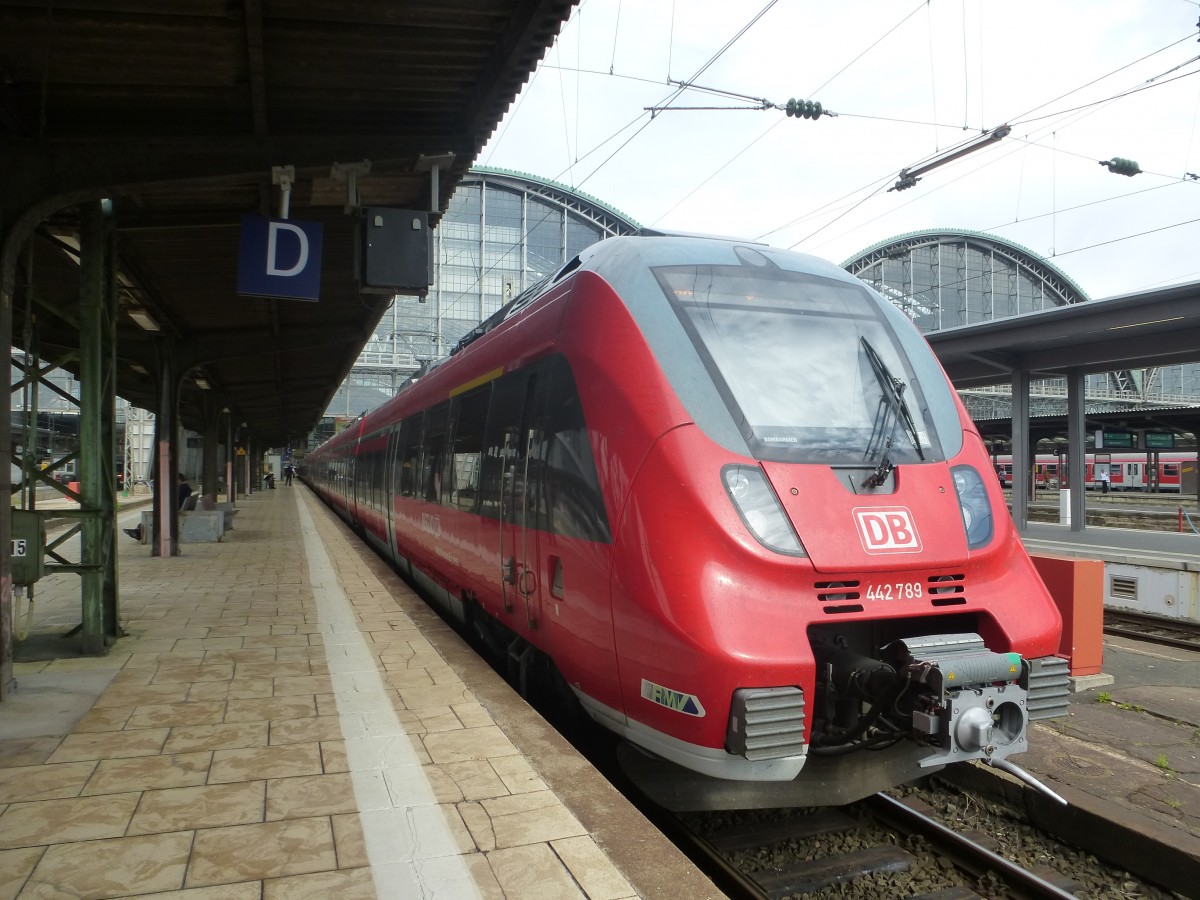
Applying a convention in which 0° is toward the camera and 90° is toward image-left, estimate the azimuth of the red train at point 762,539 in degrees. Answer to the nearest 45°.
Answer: approximately 315°

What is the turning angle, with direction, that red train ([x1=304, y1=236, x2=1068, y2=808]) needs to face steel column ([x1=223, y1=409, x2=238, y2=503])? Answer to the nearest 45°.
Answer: approximately 180°

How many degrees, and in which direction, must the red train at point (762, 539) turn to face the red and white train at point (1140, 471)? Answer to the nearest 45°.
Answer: approximately 90° to its left

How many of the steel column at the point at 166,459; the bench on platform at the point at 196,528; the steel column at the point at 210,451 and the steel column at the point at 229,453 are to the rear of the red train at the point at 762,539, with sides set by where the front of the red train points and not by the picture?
4

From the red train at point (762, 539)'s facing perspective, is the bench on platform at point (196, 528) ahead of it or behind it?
behind

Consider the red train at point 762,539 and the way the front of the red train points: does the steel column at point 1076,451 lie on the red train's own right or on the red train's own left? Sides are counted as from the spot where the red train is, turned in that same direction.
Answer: on the red train's own left

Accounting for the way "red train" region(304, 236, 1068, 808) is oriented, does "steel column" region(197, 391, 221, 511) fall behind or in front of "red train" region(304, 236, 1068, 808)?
behind

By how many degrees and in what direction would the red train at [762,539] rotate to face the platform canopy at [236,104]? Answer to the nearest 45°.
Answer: approximately 135° to its right

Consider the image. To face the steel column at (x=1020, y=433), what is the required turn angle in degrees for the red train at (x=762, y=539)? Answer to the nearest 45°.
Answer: approximately 90° to its left

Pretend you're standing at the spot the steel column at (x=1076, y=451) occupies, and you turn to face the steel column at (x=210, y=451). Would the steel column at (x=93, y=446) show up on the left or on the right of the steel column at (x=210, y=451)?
left
